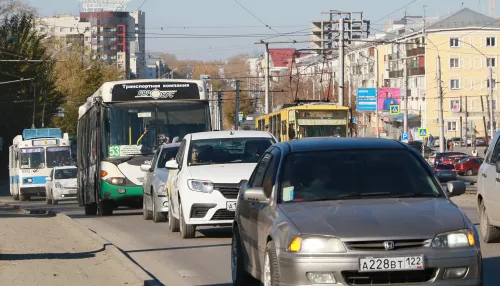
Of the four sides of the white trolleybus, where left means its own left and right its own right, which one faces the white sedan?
front

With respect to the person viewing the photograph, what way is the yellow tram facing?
facing the viewer and to the right of the viewer

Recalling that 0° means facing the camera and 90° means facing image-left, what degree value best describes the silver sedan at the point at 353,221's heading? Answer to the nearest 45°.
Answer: approximately 315°

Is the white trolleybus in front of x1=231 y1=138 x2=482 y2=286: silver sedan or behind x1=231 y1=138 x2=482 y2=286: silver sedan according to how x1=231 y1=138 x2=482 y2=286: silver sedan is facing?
behind

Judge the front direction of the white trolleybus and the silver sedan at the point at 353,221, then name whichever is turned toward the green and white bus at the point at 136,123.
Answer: the white trolleybus

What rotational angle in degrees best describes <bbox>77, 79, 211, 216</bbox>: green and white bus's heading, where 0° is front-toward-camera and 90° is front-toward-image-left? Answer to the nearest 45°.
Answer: approximately 0°

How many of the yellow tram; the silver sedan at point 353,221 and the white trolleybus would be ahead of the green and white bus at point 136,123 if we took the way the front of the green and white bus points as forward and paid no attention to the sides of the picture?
1

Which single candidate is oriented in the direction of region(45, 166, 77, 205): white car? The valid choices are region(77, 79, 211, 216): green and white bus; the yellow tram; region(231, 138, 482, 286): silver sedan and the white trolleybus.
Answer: the white trolleybus

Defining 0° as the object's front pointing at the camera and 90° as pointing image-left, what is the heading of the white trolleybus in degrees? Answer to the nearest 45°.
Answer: approximately 0°

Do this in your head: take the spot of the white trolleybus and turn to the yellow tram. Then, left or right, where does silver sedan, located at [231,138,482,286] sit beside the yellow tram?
right

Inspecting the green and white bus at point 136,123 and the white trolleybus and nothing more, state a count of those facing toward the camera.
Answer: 2
